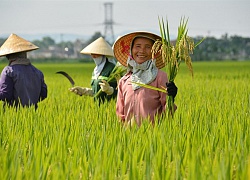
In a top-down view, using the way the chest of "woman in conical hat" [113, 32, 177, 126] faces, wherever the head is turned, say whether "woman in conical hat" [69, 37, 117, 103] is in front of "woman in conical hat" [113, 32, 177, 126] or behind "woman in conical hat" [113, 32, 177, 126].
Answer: behind

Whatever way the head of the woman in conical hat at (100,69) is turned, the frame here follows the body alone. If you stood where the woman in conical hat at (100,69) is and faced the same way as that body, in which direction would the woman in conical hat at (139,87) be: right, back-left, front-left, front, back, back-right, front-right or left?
front-left

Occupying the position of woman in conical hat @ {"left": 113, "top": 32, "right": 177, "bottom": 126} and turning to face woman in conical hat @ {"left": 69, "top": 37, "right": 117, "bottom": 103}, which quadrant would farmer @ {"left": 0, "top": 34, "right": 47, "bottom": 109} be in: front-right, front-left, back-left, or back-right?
front-left

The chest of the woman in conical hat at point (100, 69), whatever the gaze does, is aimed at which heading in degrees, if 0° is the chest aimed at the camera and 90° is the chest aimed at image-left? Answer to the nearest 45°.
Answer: approximately 45°

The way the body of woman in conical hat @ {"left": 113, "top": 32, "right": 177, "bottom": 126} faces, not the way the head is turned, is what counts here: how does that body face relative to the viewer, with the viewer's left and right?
facing the viewer

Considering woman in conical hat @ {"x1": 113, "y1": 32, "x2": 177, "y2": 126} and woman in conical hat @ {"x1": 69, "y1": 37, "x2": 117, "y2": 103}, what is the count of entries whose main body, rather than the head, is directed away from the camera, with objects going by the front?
0

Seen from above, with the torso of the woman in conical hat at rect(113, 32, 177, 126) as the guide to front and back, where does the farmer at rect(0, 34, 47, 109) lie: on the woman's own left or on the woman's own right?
on the woman's own right

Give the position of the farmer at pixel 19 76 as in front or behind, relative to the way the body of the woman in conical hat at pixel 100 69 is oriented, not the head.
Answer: in front
